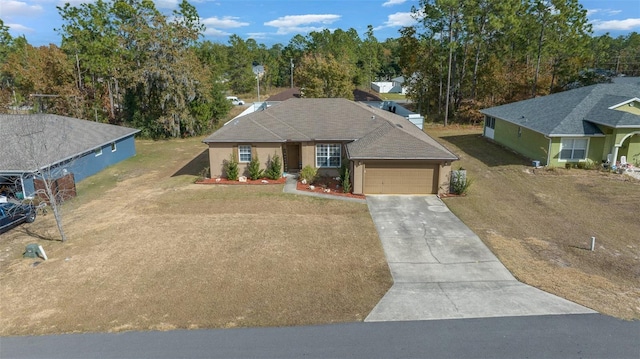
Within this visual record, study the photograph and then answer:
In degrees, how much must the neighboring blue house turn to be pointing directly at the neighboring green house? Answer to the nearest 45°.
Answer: approximately 90° to its left

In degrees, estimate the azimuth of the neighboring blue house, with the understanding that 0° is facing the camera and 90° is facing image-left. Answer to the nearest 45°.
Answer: approximately 45°

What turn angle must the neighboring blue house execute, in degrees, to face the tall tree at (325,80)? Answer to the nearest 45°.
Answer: approximately 135° to its left

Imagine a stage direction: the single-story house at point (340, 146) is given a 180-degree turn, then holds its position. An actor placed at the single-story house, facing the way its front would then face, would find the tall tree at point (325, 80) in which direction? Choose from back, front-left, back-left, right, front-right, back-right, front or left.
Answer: front

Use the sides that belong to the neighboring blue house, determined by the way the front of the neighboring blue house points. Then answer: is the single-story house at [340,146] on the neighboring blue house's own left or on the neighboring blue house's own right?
on the neighboring blue house's own left

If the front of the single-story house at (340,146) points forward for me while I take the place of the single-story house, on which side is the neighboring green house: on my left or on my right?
on my left

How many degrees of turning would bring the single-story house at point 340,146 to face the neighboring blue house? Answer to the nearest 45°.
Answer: approximately 90° to its right
